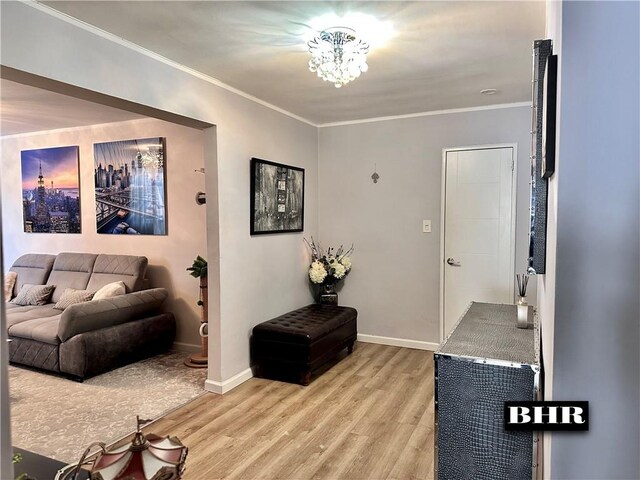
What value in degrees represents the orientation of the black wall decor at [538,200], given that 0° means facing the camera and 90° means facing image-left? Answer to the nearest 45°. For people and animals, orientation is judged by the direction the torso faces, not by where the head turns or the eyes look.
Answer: approximately 90°

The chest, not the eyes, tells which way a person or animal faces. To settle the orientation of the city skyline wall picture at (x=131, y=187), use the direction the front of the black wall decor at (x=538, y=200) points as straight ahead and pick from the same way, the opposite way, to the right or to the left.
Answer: to the left

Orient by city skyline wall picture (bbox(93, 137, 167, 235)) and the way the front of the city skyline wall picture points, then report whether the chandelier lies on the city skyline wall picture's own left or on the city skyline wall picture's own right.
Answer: on the city skyline wall picture's own left

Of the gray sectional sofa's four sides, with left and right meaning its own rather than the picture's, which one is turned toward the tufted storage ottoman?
left

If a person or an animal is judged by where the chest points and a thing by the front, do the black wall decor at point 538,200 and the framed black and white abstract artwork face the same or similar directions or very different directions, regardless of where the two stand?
very different directions

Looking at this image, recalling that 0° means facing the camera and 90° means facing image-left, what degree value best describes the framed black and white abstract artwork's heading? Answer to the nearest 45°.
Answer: approximately 315°

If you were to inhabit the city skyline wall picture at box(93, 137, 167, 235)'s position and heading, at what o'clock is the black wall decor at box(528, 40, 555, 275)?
The black wall decor is roughly at 10 o'clock from the city skyline wall picture.

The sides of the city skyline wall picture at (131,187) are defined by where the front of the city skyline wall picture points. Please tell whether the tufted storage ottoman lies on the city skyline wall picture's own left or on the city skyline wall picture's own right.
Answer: on the city skyline wall picture's own left

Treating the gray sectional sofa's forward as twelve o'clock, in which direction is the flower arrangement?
The flower arrangement is roughly at 8 o'clock from the gray sectional sofa.
